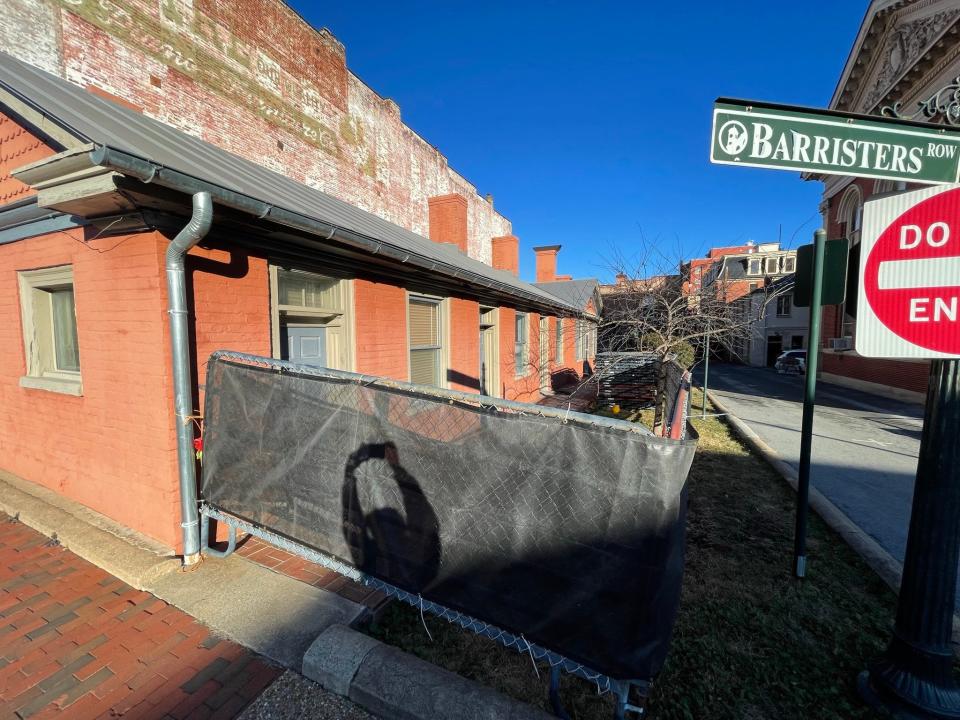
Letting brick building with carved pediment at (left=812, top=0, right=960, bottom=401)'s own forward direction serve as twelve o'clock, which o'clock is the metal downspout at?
The metal downspout is roughly at 11 o'clock from the brick building with carved pediment.

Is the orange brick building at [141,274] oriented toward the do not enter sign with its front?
yes

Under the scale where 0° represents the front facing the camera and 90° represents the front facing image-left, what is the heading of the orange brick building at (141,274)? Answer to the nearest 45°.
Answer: approximately 315°

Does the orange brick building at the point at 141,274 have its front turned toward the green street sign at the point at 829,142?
yes

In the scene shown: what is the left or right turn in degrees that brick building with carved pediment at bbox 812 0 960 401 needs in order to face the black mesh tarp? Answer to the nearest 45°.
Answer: approximately 45° to its left

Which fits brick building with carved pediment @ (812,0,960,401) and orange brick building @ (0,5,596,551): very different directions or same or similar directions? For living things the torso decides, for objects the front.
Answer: very different directions

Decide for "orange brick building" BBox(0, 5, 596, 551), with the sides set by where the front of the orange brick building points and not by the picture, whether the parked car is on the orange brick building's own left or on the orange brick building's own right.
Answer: on the orange brick building's own left

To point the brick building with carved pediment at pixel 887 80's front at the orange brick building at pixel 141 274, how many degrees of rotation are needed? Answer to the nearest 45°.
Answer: approximately 45° to its left

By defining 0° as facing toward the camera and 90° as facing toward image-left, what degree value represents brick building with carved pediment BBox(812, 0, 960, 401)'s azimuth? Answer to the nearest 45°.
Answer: approximately 45°
